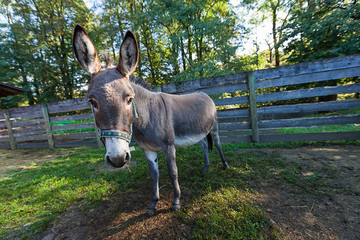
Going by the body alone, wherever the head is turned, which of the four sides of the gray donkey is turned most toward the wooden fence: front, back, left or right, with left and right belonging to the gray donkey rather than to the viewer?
back

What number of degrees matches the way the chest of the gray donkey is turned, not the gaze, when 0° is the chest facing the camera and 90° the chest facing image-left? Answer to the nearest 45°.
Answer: approximately 45°

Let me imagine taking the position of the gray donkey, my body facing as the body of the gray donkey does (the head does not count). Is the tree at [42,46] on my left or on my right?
on my right

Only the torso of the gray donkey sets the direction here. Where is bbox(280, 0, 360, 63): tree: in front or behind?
behind
